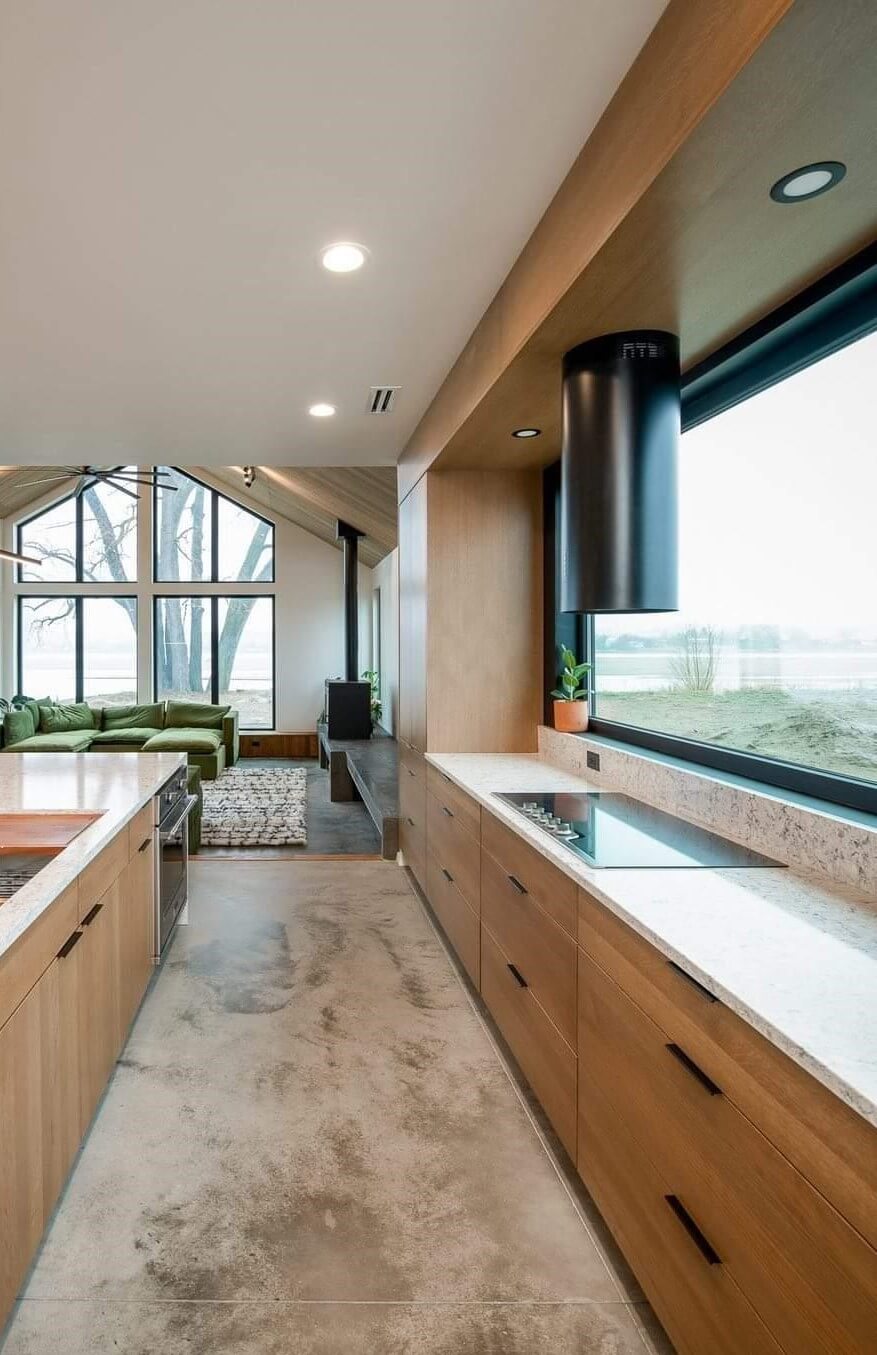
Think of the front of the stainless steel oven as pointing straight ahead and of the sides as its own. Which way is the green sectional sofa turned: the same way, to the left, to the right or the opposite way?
to the right

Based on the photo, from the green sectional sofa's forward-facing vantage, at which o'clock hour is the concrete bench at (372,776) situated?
The concrete bench is roughly at 11 o'clock from the green sectional sofa.

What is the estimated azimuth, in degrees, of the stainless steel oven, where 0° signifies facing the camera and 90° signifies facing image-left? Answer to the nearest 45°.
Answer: approximately 270°

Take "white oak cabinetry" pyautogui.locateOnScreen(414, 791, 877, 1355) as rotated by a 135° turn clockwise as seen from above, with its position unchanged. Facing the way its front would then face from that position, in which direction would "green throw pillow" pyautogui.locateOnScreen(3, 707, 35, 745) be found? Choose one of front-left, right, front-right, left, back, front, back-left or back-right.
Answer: left

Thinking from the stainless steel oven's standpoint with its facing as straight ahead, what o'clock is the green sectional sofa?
The green sectional sofa is roughly at 9 o'clock from the stainless steel oven.

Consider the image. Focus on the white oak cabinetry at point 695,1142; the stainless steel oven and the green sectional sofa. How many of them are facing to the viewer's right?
1

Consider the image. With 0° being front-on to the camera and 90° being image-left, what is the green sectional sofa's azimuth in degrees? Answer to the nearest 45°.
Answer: approximately 0°

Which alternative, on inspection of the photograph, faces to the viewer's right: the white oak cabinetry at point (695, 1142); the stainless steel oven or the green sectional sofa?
the stainless steel oven

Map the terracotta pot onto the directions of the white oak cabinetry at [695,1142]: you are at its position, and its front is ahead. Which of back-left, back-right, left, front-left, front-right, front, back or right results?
right

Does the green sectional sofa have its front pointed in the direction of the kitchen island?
yes

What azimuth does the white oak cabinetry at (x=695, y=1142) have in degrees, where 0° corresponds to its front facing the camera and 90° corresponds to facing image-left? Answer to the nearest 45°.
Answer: approximately 90°
